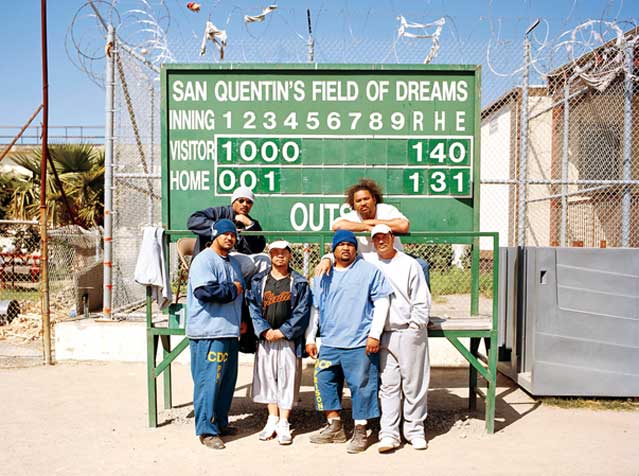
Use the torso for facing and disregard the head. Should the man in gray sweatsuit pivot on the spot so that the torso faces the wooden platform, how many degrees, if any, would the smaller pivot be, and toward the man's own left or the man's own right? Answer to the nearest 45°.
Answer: approximately 135° to the man's own left

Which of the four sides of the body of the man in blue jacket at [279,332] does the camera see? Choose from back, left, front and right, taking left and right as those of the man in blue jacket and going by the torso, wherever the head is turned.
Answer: front

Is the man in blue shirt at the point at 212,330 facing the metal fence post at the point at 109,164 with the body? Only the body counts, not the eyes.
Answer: no

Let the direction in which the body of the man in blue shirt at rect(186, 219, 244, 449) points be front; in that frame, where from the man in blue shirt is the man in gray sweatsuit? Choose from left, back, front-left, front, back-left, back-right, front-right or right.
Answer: front-left

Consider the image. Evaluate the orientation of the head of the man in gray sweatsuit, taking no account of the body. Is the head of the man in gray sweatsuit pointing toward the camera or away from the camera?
toward the camera

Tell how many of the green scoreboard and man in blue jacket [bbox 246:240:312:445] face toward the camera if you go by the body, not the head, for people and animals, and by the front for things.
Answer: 2

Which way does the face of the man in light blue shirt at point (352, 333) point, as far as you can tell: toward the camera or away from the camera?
toward the camera

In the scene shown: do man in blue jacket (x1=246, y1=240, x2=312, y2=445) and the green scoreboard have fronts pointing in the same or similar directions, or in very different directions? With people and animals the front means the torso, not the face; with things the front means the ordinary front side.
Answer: same or similar directions

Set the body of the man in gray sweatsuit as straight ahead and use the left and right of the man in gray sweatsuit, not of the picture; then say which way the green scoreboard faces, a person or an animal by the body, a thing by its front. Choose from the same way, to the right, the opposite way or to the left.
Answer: the same way

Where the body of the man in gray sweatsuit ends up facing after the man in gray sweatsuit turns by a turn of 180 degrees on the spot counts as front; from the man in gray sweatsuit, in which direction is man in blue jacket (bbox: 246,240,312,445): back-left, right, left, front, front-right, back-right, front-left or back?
left

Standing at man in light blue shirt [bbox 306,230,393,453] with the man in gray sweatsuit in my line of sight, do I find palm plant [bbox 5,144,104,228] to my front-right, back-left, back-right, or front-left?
back-left

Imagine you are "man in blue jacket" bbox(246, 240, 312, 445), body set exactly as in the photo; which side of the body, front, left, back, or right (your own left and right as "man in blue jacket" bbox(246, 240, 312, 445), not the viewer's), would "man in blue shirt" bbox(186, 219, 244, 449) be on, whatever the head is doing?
right

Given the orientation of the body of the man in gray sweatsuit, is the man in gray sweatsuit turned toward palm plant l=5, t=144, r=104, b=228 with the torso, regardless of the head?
no

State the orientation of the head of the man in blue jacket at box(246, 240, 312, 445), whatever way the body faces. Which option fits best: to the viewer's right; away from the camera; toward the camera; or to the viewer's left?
toward the camera

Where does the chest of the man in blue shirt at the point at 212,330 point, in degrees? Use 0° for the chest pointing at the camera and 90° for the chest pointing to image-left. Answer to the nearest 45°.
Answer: approximately 315°
